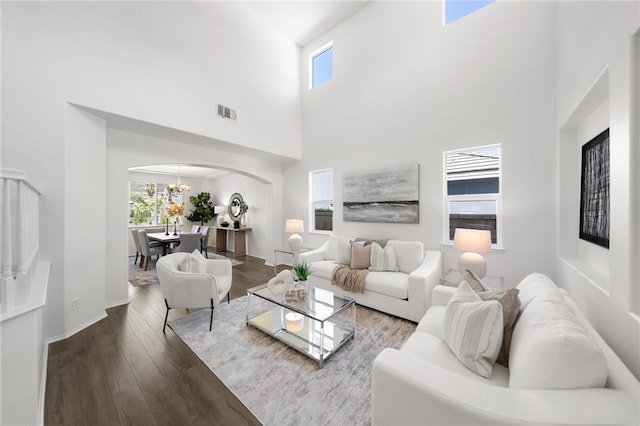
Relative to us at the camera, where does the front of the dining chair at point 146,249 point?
facing away from the viewer and to the right of the viewer

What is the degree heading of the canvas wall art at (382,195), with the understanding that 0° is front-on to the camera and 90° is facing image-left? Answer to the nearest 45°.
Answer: approximately 45°

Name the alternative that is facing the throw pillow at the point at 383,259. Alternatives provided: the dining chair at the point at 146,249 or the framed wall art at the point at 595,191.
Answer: the framed wall art

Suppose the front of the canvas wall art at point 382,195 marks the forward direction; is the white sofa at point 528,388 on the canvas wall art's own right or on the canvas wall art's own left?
on the canvas wall art's own left

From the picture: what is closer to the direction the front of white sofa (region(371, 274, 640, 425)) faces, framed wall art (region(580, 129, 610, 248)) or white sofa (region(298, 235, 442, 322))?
the white sofa

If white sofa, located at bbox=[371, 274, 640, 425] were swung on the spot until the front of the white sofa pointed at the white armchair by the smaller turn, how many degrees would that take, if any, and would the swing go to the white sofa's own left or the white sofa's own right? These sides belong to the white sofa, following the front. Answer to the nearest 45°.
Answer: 0° — it already faces it

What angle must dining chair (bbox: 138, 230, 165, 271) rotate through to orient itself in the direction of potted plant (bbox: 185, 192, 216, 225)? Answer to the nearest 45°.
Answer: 0° — it already faces it

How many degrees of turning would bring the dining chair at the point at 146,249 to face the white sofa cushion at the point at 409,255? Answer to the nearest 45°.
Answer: approximately 90° to its right

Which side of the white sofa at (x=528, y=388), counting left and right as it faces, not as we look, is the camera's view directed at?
left

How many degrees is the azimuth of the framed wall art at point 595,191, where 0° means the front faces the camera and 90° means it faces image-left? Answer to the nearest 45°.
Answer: approximately 90°

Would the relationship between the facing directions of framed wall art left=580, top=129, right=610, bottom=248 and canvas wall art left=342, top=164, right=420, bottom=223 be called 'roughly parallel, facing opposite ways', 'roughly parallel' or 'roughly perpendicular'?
roughly perpendicular

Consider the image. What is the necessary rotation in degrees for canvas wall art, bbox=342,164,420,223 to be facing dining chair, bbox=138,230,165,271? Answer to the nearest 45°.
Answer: approximately 45° to its right

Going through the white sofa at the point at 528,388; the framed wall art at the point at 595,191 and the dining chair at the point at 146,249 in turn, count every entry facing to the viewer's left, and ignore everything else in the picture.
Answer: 2

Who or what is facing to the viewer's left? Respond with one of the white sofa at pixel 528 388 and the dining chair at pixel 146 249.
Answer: the white sofa
